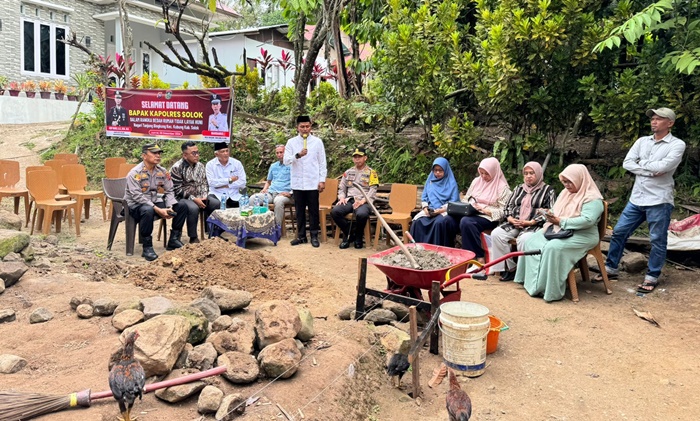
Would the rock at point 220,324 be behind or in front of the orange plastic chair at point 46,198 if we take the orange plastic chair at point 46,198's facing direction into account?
in front

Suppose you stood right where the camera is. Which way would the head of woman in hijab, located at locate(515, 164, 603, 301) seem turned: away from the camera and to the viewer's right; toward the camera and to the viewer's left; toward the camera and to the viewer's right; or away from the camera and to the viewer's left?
toward the camera and to the viewer's left

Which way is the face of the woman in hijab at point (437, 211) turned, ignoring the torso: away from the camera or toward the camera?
toward the camera

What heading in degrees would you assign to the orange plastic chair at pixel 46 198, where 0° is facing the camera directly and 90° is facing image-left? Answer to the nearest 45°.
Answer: approximately 315°

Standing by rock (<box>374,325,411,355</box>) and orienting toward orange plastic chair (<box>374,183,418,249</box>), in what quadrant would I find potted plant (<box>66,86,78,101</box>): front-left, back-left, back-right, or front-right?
front-left

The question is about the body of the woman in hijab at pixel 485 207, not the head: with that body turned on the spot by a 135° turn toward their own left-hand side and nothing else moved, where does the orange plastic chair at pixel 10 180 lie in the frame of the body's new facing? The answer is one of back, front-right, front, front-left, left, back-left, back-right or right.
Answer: back

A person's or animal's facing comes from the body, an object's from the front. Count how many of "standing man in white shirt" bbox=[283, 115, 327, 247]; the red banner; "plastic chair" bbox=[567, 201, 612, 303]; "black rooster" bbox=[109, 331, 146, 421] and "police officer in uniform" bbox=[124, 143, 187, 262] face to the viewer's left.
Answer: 1

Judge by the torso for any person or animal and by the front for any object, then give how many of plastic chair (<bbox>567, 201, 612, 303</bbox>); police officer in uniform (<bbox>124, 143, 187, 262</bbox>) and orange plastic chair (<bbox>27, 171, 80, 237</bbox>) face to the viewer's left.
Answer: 1

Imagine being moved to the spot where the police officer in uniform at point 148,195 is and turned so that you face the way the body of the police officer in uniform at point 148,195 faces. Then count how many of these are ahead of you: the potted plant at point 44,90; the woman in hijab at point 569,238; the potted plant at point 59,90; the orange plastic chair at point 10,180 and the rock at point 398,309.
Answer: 2

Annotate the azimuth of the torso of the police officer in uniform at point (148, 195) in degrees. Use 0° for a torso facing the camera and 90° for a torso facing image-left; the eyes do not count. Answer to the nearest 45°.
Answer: approximately 315°

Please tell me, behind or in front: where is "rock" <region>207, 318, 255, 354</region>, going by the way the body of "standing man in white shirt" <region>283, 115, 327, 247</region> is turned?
in front

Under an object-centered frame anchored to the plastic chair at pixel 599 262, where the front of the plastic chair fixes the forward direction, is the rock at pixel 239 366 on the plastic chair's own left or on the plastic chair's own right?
on the plastic chair's own left

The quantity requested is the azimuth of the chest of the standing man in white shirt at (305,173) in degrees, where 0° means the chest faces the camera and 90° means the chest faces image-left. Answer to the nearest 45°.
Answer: approximately 0°

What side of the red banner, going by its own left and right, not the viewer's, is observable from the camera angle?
front

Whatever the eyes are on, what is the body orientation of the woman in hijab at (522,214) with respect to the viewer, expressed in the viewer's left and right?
facing the viewer and to the left of the viewer

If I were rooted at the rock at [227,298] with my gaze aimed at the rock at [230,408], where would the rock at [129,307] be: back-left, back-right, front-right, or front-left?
front-right

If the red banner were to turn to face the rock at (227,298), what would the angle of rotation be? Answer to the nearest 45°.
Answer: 0° — it already faces it

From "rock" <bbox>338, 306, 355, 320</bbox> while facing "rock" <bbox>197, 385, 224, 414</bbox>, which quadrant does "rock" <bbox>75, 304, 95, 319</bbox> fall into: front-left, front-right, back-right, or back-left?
front-right

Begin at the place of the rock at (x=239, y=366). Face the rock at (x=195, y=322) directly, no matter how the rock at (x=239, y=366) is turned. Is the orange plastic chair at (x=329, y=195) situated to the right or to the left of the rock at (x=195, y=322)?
right
